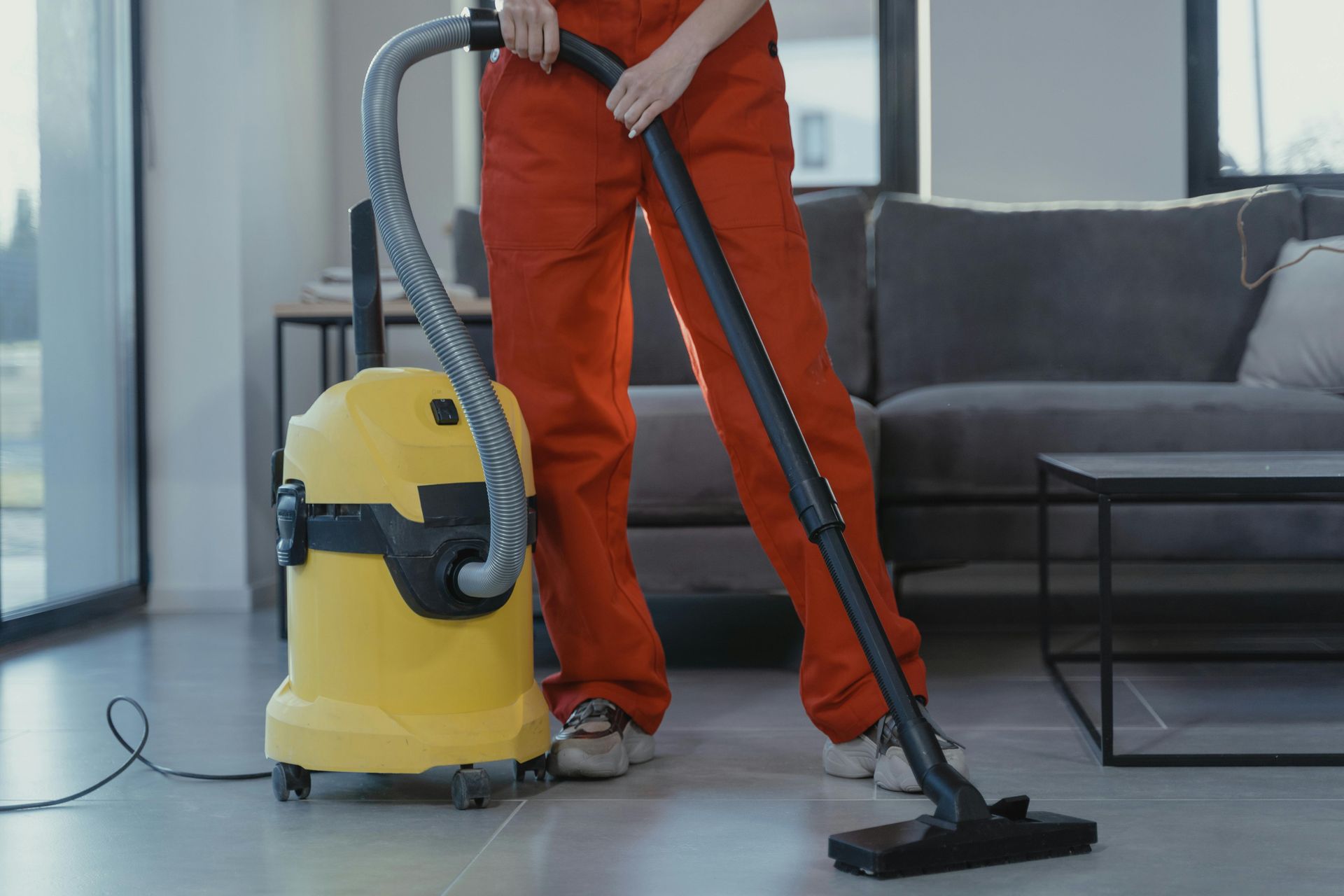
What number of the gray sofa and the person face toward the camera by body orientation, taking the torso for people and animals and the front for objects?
2

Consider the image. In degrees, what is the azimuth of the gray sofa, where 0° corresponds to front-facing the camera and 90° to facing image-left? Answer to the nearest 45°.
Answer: approximately 0°

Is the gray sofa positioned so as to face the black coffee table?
yes

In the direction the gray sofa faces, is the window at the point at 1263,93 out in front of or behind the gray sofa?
behind

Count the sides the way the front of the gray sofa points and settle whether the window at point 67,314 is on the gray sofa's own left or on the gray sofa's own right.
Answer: on the gray sofa's own right

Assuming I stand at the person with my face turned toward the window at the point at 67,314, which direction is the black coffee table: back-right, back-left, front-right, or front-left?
back-right

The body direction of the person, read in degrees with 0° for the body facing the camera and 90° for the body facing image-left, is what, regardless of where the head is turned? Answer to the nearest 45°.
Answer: approximately 0°

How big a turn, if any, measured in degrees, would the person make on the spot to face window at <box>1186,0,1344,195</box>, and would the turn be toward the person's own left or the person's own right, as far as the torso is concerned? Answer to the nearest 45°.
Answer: approximately 135° to the person's own left
